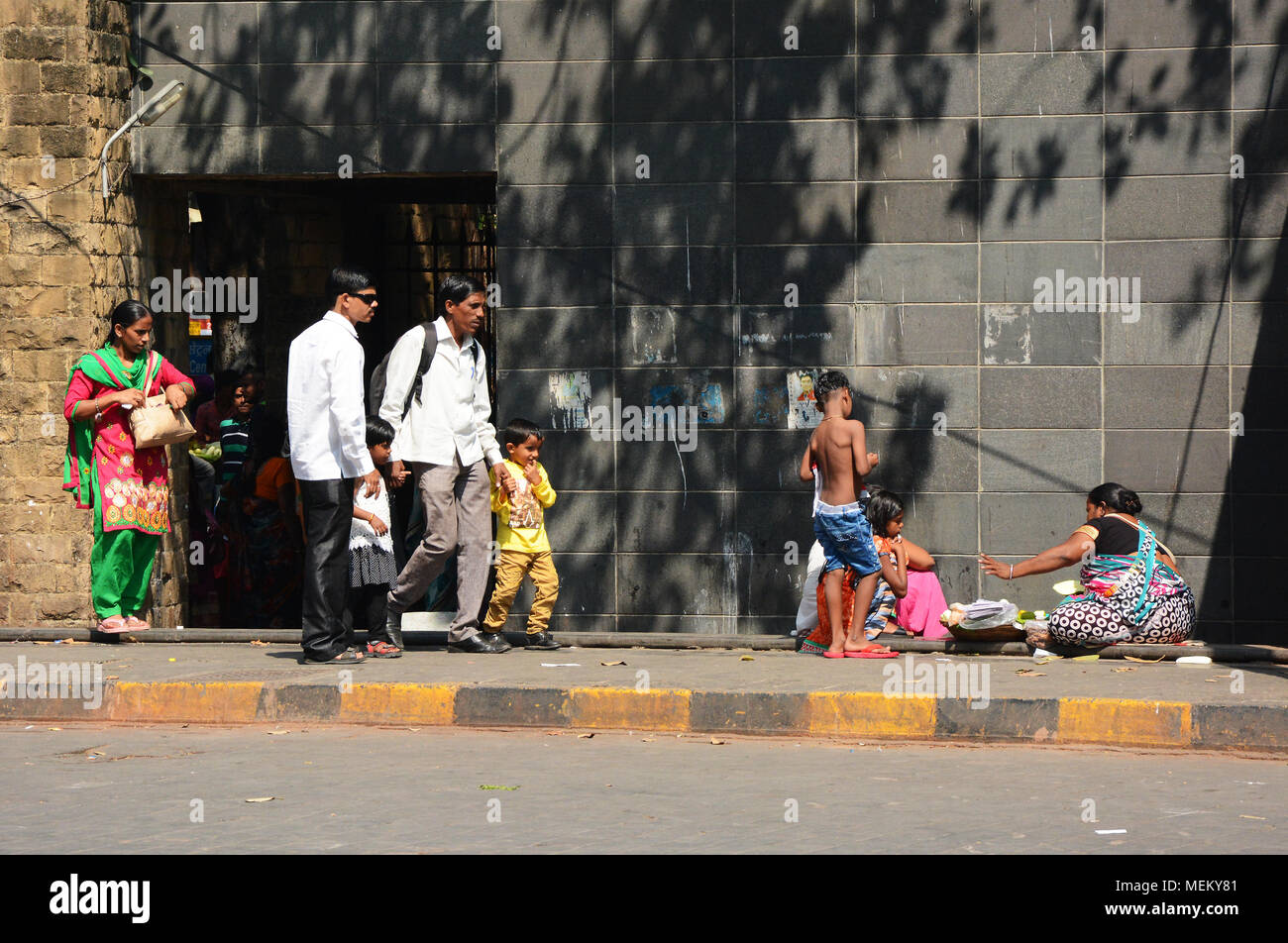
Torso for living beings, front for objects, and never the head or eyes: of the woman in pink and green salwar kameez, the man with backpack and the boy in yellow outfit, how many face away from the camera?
0

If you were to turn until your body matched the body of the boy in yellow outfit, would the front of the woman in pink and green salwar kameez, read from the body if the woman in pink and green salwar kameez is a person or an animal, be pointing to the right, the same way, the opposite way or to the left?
the same way

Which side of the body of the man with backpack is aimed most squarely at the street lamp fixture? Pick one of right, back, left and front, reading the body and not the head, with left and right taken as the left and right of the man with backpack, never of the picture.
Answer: back

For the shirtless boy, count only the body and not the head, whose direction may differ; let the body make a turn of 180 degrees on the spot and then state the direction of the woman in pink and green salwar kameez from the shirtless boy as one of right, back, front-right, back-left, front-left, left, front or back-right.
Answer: front-right

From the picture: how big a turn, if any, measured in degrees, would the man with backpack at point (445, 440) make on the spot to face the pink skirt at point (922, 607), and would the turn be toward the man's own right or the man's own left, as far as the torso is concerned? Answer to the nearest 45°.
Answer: approximately 45° to the man's own left

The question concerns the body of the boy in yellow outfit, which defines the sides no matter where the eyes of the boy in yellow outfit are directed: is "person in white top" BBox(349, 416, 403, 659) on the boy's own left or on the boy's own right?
on the boy's own right

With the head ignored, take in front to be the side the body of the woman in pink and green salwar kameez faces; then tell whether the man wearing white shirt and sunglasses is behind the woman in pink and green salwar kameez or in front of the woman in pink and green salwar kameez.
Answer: in front

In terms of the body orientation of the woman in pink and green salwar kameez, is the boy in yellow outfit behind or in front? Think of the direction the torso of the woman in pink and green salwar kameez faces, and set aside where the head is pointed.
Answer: in front

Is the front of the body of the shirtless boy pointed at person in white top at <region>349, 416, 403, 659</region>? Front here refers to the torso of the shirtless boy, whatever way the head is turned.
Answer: no

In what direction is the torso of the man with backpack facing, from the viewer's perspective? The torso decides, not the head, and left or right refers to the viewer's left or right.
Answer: facing the viewer and to the right of the viewer

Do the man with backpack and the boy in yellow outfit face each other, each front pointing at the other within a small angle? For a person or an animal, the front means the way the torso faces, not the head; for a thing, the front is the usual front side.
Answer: no

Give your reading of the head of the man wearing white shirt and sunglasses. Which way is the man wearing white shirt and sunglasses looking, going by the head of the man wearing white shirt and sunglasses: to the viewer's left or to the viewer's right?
to the viewer's right

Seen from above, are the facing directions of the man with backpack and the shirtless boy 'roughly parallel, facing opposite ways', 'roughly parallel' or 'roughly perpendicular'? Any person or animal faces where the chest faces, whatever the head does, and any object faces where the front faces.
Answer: roughly perpendicular

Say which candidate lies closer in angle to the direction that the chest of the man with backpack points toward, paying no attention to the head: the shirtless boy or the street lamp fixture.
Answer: the shirtless boy

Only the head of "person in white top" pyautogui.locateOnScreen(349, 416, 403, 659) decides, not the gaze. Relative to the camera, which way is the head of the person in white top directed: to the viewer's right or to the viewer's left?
to the viewer's right
